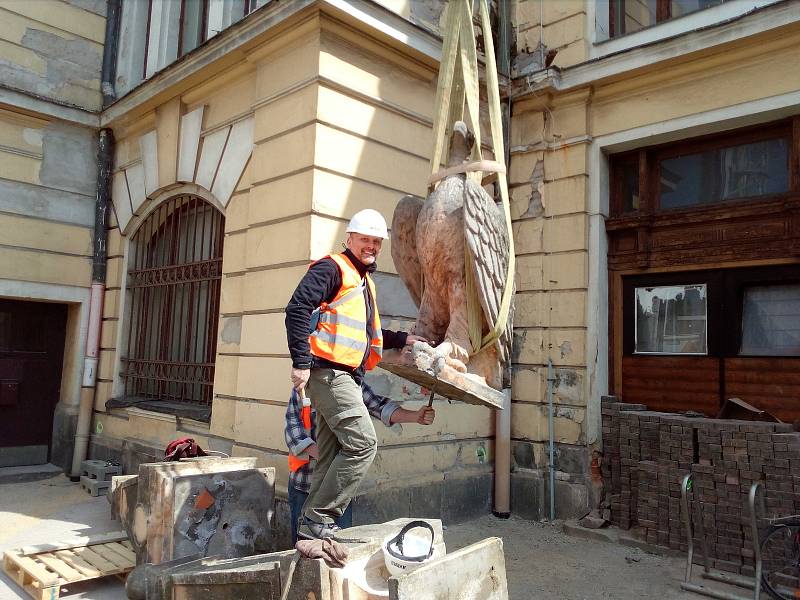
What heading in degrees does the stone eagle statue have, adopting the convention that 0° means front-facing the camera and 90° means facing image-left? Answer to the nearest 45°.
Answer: approximately 45°

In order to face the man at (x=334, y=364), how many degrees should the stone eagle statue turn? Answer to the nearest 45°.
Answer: approximately 45° to its right

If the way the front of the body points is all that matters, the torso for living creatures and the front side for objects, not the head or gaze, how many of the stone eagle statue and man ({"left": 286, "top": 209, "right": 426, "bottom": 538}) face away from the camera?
0

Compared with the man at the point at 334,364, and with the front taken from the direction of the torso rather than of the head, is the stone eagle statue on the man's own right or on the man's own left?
on the man's own left

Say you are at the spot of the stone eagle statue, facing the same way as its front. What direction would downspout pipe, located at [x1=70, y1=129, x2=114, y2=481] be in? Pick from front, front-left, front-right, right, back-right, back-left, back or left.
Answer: right

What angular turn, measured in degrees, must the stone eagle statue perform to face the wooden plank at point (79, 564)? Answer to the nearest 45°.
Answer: approximately 45° to its right

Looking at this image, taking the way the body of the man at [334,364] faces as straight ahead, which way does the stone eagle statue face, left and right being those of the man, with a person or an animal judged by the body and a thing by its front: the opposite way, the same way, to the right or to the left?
to the right
